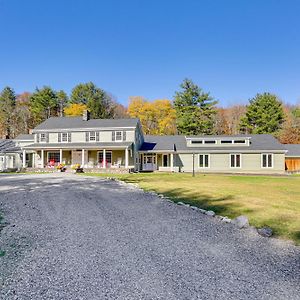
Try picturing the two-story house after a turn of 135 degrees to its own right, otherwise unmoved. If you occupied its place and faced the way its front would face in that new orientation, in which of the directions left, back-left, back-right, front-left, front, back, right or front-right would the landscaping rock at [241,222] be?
back-left

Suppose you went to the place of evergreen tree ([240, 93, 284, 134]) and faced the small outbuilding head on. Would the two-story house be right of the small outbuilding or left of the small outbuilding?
right

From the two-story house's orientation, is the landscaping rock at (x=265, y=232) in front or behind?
in front

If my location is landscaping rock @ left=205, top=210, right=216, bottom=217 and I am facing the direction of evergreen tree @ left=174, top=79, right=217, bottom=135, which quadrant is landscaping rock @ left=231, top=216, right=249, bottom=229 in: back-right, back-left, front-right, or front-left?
back-right

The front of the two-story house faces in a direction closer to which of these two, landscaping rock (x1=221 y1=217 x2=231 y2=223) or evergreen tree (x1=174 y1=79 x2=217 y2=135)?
the landscaping rock

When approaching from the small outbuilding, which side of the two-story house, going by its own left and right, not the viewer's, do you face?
left

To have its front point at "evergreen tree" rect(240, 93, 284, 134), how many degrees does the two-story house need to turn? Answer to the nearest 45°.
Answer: approximately 90° to its left

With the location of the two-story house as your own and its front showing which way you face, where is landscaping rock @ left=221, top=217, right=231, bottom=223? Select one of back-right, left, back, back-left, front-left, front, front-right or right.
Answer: front

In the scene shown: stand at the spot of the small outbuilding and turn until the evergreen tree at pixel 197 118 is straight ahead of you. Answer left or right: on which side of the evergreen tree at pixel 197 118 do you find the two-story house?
left

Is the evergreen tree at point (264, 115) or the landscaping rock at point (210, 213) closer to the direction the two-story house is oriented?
the landscaping rock

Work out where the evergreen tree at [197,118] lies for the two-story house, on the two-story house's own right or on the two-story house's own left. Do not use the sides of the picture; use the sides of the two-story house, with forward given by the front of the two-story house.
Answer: on the two-story house's own left

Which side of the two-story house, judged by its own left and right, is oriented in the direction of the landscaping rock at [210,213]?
front

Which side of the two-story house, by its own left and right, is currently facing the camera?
front
